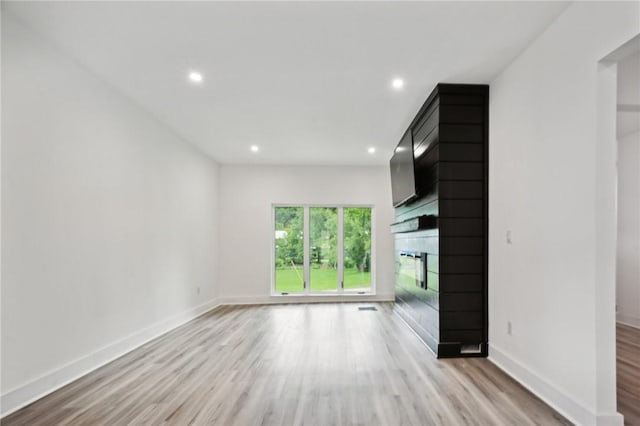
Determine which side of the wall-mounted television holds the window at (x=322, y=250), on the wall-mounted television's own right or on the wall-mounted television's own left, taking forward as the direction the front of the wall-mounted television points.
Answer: on the wall-mounted television's own right

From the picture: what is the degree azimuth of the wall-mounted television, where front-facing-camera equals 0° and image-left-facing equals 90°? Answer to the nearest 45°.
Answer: approximately 90°
